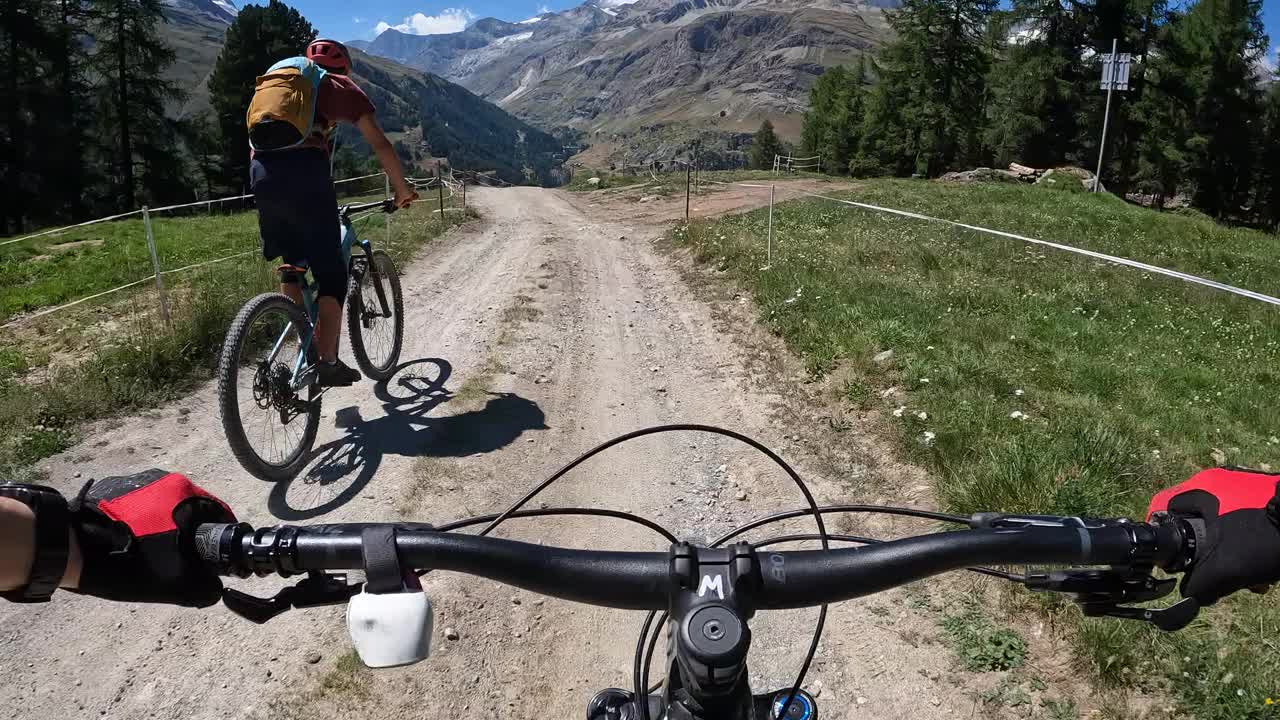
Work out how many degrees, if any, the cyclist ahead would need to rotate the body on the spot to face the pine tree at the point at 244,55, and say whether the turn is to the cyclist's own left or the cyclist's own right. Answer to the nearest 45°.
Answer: approximately 45° to the cyclist's own left

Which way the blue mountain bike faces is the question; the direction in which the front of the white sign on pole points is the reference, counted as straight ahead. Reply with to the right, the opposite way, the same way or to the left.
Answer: the opposite way

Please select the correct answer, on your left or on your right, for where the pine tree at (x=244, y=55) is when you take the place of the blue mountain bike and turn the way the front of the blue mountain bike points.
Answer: on your left

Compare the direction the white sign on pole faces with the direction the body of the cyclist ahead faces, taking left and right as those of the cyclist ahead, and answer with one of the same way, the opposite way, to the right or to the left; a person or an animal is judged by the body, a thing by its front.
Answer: the opposite way

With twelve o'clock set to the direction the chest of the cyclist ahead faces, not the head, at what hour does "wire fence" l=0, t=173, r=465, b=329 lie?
The wire fence is roughly at 10 o'clock from the cyclist ahead.

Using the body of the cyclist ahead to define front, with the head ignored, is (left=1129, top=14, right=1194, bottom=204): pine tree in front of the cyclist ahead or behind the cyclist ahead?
in front

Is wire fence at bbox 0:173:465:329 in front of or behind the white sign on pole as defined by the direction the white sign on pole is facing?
in front

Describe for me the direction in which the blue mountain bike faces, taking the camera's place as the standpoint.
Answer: facing away from the viewer and to the right of the viewer

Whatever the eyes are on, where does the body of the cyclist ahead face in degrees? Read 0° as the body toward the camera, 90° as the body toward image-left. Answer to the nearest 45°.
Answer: approximately 225°
